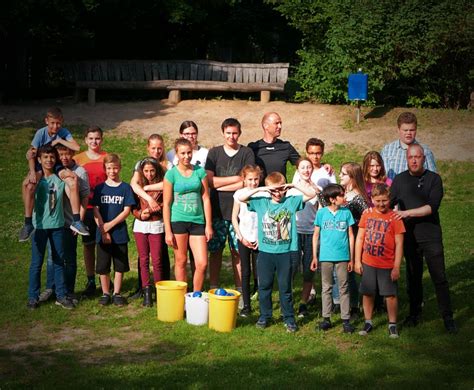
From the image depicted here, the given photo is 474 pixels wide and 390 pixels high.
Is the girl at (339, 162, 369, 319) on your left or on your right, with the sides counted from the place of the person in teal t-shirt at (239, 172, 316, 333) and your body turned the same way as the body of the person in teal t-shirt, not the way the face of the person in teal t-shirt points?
on your left

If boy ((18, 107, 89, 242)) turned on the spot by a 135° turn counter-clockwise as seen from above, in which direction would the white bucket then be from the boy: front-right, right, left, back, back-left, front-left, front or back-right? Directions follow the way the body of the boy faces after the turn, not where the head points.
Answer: right

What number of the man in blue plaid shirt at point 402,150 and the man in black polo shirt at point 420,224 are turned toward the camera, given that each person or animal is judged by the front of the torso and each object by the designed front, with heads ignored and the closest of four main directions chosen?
2

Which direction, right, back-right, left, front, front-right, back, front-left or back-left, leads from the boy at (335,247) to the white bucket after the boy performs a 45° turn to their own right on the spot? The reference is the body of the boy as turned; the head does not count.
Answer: front-right

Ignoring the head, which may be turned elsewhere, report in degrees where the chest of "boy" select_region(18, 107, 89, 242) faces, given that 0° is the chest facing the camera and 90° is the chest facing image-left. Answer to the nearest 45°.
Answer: approximately 0°
